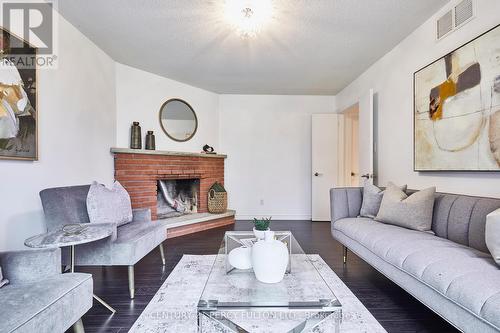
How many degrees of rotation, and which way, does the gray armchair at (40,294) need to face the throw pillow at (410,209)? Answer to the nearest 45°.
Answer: approximately 45° to its left

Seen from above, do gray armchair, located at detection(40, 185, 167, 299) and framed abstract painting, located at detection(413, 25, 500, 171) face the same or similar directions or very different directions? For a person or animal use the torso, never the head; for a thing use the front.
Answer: very different directions

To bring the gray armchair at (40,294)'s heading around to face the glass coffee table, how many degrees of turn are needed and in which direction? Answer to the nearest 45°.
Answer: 0° — it already faces it

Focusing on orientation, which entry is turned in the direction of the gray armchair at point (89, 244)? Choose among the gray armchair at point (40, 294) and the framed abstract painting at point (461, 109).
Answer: the framed abstract painting

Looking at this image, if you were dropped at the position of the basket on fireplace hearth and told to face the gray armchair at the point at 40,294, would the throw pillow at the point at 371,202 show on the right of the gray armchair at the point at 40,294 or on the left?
left

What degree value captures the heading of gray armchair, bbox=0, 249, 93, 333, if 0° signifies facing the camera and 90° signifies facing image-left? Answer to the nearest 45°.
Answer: approximately 315°

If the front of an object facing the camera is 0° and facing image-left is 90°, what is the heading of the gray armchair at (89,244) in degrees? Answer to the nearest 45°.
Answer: approximately 315°

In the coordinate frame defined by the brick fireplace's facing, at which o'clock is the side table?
The side table is roughly at 2 o'clock from the brick fireplace.
